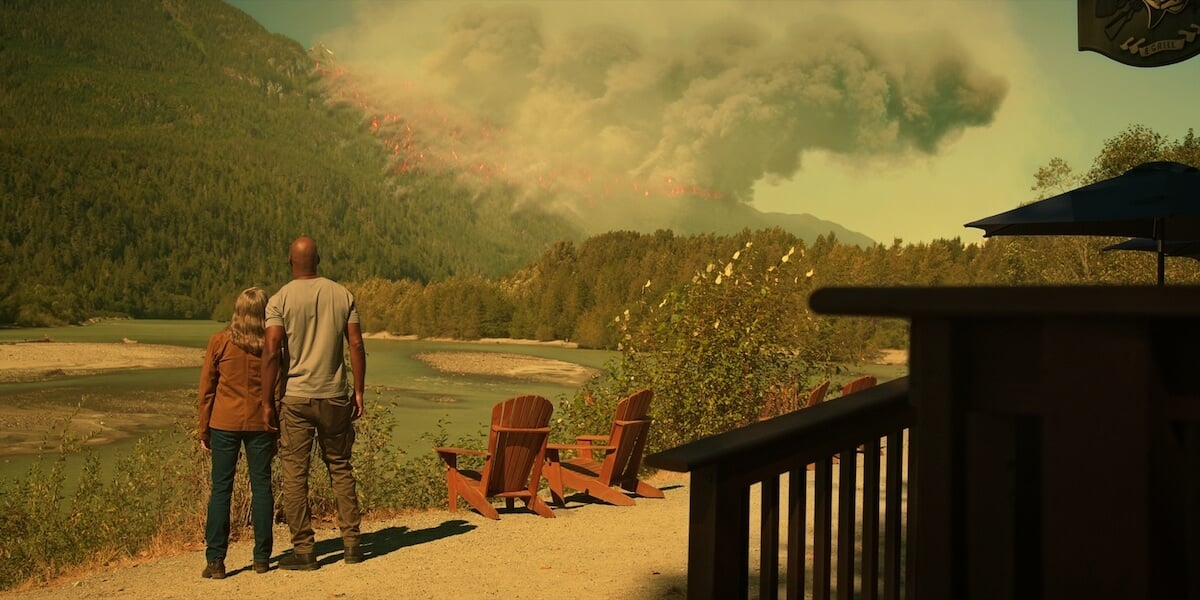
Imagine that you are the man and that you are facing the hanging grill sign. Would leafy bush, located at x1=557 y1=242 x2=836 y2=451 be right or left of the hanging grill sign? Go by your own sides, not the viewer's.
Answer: left

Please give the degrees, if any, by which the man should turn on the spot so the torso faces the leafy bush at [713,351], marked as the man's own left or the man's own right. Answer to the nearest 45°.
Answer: approximately 45° to the man's own right

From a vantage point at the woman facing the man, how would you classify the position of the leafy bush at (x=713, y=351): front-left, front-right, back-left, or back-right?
front-left

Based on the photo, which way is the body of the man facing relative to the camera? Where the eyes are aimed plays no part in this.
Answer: away from the camera

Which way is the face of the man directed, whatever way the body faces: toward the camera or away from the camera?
away from the camera

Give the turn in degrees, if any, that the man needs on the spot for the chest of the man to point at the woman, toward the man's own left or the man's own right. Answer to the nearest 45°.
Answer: approximately 90° to the man's own left

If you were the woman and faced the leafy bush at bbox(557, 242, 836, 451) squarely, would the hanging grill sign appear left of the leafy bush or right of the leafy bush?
right

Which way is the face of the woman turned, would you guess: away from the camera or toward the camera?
away from the camera

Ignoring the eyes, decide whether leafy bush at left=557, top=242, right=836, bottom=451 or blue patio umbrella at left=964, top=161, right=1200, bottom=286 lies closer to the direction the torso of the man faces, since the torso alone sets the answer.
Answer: the leafy bush

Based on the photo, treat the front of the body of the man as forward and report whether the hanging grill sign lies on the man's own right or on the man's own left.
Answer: on the man's own right

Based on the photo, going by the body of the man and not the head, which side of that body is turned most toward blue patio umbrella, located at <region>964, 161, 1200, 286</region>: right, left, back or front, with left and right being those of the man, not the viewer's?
right

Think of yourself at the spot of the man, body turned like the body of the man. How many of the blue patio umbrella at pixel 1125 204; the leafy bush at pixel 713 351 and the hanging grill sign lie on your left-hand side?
0
